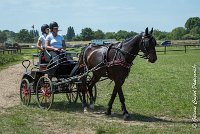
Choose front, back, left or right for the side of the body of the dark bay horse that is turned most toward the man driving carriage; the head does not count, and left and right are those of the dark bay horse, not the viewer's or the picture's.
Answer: back

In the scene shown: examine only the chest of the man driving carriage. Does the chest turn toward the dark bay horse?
yes

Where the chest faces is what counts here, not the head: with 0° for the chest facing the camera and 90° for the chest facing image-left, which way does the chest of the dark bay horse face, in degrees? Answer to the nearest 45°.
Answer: approximately 315°

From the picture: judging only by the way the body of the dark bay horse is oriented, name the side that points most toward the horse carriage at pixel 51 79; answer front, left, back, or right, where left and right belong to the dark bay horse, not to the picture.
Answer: back

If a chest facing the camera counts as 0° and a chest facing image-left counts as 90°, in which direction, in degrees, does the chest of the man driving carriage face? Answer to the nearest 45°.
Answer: approximately 315°
